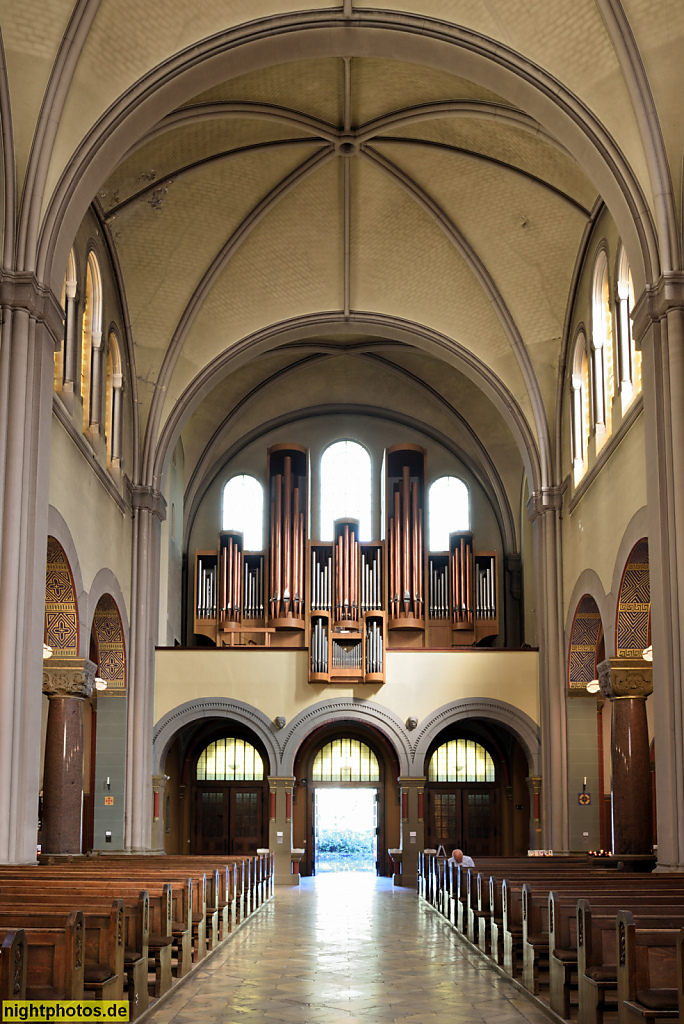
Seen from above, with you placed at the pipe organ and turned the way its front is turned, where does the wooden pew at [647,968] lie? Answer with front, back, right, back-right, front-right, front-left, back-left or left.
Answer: front

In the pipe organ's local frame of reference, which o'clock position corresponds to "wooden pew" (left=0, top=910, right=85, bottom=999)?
The wooden pew is roughly at 12 o'clock from the pipe organ.

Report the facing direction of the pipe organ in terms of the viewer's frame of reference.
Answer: facing the viewer

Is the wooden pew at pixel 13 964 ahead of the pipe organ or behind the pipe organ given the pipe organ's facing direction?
ahead
